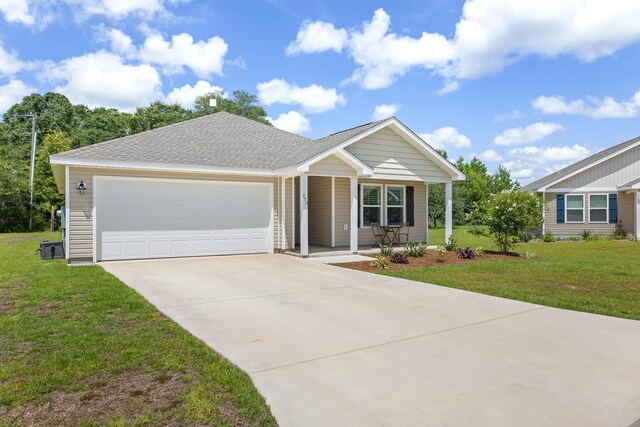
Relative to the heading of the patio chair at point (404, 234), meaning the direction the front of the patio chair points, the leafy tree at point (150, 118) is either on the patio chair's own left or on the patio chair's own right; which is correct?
on the patio chair's own right

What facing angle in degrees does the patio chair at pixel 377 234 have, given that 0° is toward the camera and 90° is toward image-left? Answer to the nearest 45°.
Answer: approximately 315°

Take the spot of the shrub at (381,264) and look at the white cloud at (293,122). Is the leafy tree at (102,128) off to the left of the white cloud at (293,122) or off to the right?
left

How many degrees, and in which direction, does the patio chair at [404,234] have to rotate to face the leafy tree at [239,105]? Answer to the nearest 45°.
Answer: approximately 90° to its right

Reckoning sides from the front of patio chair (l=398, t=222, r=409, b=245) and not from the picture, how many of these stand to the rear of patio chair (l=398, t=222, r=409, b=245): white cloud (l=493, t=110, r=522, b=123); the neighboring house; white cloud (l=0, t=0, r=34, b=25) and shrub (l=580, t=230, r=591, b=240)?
3

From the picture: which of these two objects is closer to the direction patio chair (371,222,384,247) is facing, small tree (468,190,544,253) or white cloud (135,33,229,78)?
the small tree

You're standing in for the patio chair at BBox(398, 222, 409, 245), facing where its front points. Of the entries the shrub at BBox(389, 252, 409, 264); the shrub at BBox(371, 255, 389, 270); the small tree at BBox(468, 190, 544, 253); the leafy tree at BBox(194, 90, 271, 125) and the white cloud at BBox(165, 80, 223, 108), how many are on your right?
2

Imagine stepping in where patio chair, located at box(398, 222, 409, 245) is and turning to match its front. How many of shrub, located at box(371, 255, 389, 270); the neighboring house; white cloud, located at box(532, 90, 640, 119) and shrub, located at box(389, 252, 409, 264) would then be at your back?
2

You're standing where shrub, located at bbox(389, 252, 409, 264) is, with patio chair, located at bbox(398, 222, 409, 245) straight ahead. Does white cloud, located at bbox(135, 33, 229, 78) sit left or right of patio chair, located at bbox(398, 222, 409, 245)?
left

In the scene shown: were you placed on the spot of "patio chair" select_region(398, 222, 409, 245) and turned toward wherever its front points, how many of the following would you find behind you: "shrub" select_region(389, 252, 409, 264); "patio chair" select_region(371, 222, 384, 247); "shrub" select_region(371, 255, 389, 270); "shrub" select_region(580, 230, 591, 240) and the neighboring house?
2

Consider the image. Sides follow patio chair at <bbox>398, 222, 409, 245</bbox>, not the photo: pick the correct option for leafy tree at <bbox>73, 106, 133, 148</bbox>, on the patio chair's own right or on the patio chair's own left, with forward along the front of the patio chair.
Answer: on the patio chair's own right

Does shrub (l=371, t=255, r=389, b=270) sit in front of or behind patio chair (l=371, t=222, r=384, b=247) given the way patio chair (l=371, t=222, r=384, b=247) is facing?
in front

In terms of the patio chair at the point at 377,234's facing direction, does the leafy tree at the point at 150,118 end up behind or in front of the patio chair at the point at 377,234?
behind

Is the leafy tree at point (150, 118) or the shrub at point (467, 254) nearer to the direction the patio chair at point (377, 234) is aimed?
the shrub
